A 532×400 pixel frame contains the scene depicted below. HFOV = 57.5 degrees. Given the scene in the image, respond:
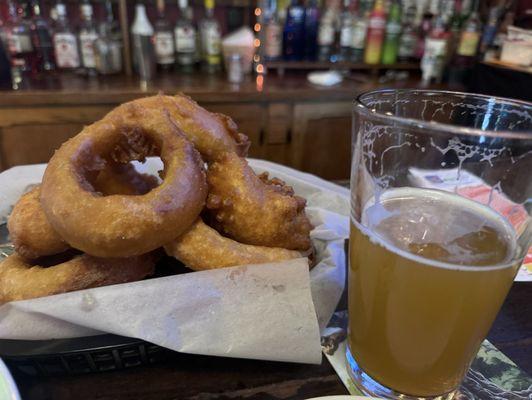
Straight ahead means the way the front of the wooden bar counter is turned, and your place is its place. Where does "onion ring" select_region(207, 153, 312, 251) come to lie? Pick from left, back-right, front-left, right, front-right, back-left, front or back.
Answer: front

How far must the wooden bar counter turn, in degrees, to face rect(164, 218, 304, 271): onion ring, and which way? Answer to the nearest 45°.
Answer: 0° — it already faces it

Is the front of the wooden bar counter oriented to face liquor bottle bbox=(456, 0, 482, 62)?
no

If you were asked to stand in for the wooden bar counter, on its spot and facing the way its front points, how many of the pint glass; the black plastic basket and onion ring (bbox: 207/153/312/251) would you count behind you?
0

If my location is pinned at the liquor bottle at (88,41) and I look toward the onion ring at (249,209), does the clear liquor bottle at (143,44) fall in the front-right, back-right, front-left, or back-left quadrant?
front-left

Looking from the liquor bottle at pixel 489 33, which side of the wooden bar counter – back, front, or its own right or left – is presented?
left

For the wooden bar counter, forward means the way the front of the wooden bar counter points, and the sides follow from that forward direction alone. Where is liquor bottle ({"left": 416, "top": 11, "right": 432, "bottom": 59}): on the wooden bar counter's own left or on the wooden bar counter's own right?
on the wooden bar counter's own left

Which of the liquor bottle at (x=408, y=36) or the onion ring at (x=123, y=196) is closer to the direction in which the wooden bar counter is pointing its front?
the onion ring

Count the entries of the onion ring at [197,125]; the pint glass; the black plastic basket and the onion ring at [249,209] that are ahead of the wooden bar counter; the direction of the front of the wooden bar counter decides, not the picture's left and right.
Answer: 4

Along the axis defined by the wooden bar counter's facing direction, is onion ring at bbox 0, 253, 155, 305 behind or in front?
in front

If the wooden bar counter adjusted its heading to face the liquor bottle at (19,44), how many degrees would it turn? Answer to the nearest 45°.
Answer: approximately 90° to its right

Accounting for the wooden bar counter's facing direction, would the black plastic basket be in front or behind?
in front

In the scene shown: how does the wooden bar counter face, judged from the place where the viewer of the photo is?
facing the viewer

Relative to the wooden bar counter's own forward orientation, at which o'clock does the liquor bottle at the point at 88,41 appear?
The liquor bottle is roughly at 4 o'clock from the wooden bar counter.
